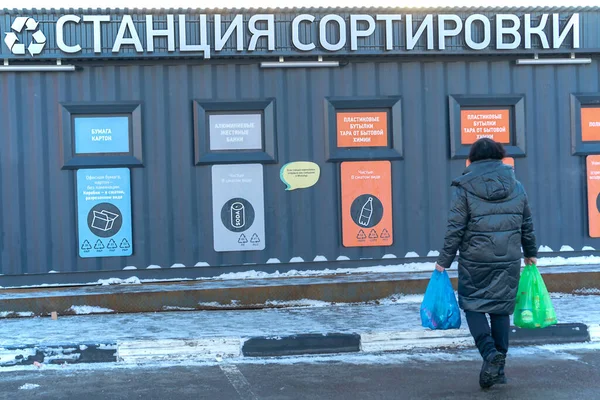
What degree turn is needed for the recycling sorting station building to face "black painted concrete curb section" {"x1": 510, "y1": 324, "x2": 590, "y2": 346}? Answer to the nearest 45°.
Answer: approximately 45° to its left

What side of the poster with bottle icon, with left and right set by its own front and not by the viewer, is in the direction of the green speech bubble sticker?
right

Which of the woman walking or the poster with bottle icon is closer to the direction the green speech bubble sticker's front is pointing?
the woman walking

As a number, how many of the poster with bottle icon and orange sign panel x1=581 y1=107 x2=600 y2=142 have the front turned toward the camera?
2

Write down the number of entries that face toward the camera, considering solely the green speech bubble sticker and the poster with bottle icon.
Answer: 2

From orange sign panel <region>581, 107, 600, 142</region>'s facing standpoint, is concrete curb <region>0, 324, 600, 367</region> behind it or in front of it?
in front

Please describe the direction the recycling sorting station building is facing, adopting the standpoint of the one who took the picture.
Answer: facing the viewer

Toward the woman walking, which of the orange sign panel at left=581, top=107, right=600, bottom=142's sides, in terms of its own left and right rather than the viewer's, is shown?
front

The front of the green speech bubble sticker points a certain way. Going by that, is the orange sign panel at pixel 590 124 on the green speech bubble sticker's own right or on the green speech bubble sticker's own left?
on the green speech bubble sticker's own left

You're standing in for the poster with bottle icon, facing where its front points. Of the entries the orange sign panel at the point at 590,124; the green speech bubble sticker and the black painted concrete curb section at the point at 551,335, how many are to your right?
1

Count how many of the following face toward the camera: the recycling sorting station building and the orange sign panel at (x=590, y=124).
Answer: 2

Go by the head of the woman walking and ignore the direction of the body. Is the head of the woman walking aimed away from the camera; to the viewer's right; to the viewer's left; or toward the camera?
away from the camera
